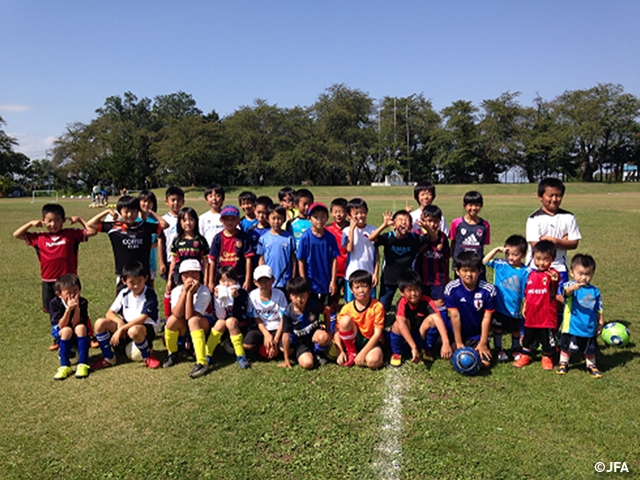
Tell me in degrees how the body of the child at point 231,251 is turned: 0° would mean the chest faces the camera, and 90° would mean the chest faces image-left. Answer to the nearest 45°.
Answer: approximately 0°

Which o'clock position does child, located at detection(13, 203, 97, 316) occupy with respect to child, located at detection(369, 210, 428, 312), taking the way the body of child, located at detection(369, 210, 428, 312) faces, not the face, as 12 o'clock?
child, located at detection(13, 203, 97, 316) is roughly at 3 o'clock from child, located at detection(369, 210, 428, 312).

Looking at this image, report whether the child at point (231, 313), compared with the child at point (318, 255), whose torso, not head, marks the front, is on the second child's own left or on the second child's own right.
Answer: on the second child's own right

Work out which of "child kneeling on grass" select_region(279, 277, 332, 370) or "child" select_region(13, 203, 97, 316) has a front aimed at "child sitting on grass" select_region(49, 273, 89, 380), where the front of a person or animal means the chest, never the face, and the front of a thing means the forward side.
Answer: the child

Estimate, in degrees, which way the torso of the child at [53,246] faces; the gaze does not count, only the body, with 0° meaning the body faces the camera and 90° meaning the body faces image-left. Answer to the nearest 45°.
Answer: approximately 0°

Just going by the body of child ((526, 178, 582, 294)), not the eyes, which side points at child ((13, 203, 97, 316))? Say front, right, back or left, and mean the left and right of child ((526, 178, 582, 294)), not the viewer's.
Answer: right

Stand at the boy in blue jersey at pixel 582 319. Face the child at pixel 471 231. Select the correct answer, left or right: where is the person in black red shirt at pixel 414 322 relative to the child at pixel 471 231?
left

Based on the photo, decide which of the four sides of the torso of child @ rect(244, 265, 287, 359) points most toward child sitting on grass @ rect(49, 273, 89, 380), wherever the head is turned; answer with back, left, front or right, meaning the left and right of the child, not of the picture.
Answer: right

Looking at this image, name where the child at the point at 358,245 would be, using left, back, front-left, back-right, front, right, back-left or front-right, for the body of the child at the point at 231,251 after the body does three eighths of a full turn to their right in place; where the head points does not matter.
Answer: back-right
